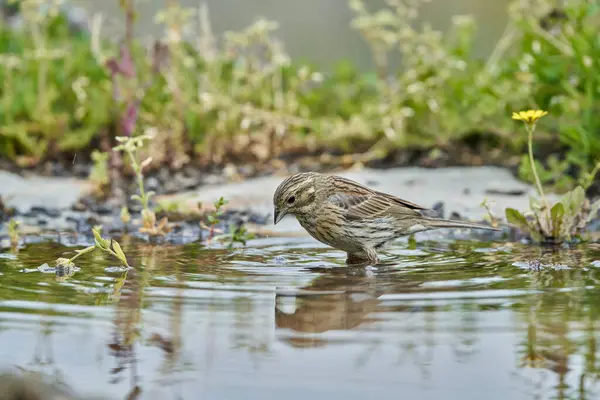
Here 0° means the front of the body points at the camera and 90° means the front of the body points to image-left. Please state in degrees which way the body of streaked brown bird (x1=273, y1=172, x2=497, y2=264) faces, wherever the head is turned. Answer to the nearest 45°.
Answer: approximately 90°

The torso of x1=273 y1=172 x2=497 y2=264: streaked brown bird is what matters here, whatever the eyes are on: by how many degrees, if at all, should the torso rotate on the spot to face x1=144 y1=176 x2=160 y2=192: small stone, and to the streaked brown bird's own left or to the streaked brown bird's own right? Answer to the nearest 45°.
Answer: approximately 45° to the streaked brown bird's own right

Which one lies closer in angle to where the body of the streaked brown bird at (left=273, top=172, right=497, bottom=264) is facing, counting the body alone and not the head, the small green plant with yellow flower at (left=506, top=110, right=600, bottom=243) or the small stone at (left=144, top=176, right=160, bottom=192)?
the small stone

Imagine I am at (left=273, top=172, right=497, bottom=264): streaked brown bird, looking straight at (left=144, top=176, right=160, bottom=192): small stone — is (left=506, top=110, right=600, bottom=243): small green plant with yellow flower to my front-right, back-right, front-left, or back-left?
back-right

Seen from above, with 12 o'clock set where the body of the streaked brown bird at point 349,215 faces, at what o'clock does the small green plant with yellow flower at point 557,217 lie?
The small green plant with yellow flower is roughly at 6 o'clock from the streaked brown bird.
